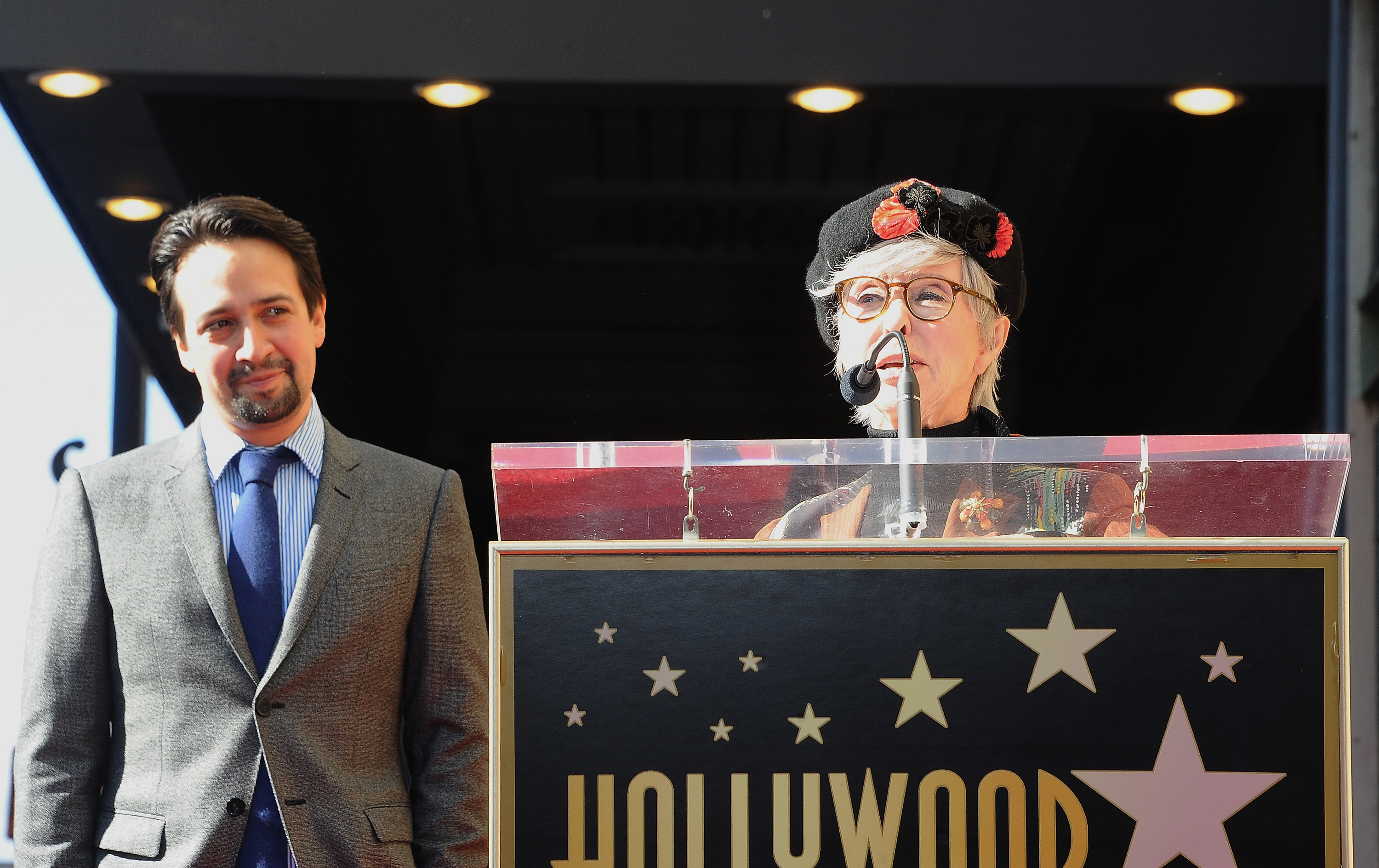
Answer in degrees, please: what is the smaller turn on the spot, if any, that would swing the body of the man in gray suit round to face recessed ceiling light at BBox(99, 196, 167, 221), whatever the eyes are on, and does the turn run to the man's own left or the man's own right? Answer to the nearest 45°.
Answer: approximately 180°

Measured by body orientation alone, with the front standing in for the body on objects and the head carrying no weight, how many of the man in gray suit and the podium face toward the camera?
2

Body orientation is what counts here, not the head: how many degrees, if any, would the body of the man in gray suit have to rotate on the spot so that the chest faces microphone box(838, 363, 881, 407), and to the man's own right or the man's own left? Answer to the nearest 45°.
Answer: approximately 45° to the man's own left

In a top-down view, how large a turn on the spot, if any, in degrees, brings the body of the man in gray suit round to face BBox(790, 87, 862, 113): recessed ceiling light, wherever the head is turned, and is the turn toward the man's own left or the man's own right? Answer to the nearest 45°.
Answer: approximately 135° to the man's own left

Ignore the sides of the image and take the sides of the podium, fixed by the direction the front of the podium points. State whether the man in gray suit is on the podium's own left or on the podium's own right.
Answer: on the podium's own right

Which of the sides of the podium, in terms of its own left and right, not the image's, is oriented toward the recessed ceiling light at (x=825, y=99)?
back

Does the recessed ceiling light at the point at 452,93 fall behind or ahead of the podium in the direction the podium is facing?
behind

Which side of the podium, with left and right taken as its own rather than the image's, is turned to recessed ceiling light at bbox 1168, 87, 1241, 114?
back

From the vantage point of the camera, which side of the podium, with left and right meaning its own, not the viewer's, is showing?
front

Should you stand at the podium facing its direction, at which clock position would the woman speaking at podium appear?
The woman speaking at podium is roughly at 6 o'clock from the podium.
